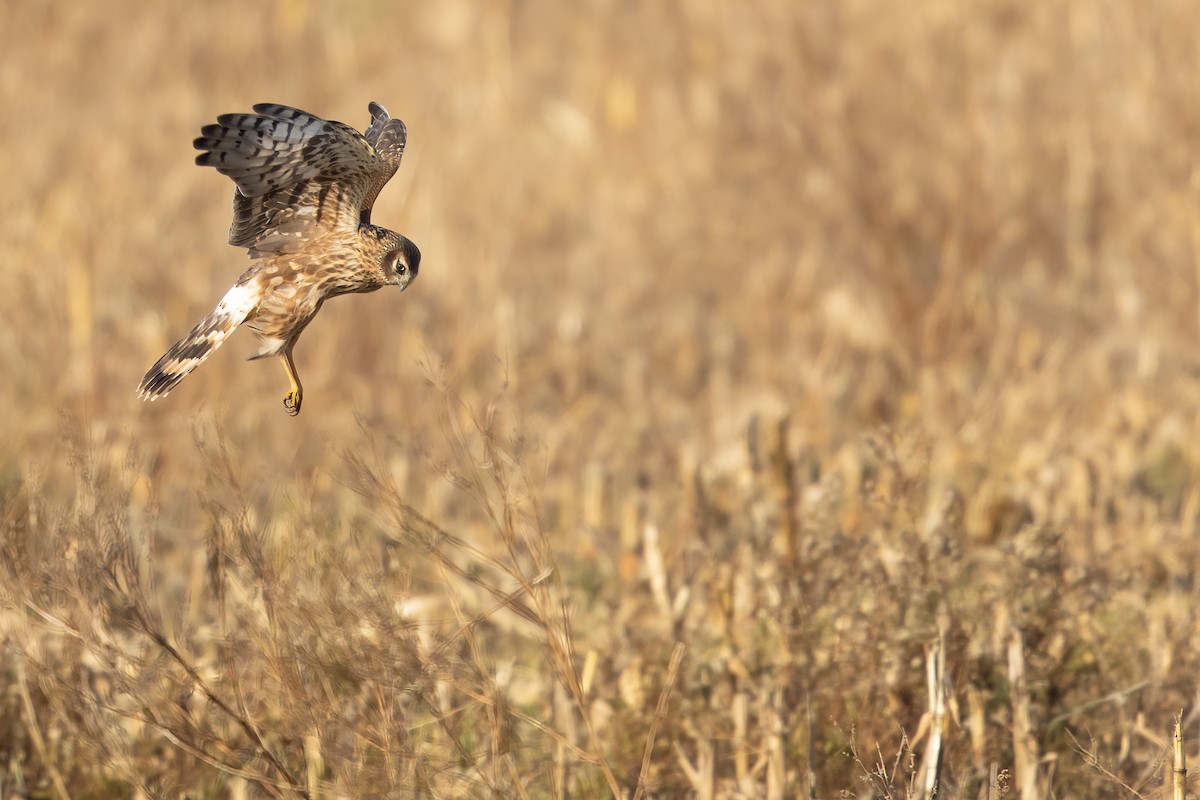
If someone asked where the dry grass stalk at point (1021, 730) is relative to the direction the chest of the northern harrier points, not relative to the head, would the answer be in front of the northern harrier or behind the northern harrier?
in front

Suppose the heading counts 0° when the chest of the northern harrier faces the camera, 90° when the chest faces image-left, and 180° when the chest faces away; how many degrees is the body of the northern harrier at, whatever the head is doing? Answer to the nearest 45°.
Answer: approximately 270°
